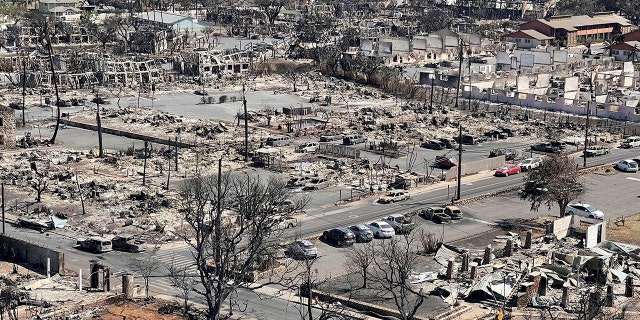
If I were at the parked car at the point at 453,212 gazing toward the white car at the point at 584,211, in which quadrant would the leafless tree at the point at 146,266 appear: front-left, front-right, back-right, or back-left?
back-right

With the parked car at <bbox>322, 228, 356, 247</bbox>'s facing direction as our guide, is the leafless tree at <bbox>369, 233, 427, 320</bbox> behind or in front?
behind

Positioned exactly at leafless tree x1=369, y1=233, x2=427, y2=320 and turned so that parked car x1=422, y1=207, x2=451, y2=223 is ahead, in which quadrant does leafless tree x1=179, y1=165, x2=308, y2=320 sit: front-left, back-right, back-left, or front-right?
back-left
